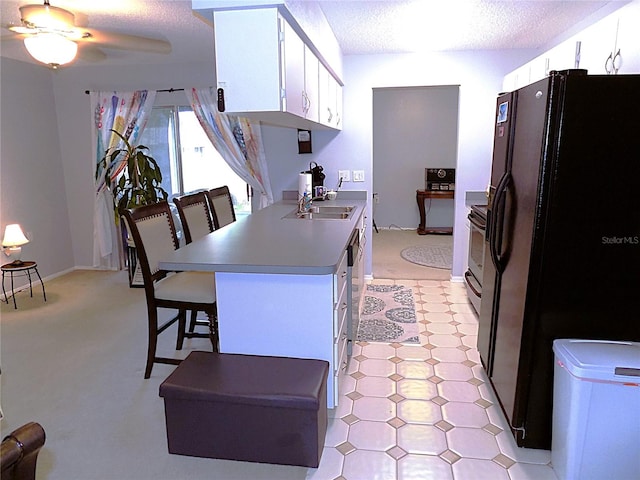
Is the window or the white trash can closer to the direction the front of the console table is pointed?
the white trash can

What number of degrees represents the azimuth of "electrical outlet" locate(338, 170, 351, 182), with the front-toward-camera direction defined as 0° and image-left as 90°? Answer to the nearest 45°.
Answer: approximately 0°

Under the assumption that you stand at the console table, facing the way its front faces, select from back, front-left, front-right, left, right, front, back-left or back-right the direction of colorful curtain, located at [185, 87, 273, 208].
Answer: front-right

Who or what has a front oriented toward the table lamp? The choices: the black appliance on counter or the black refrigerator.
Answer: the black refrigerator

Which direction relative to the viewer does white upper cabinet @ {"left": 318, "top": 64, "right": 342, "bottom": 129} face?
to the viewer's right

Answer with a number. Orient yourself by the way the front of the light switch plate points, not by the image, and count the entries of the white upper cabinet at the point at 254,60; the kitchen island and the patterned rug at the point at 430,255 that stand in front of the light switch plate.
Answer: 2

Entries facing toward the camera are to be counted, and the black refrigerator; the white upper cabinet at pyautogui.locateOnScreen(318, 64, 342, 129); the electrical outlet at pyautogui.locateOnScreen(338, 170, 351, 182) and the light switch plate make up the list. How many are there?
2
